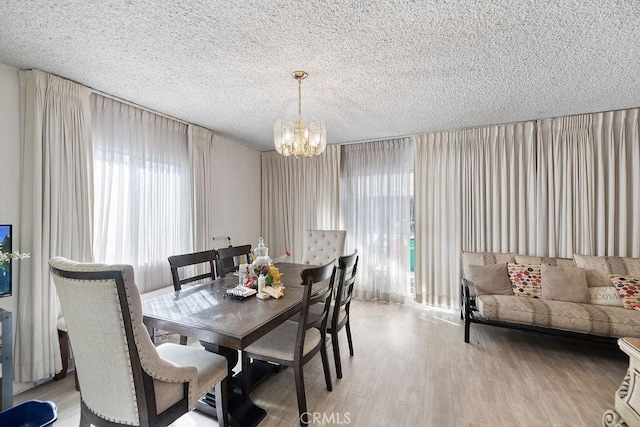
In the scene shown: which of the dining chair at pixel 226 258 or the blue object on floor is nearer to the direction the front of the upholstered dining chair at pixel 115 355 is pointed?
the dining chair

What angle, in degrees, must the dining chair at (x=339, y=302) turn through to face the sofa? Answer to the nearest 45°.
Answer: approximately 135° to its right

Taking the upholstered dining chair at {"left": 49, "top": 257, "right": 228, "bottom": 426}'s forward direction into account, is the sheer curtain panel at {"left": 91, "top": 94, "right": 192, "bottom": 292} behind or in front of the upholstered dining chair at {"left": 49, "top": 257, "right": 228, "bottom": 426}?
in front

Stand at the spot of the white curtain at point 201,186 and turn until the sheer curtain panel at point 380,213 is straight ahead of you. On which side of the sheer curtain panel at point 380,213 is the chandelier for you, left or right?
right

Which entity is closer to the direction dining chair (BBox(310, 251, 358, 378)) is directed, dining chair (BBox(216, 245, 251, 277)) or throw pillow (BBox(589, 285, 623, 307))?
the dining chair

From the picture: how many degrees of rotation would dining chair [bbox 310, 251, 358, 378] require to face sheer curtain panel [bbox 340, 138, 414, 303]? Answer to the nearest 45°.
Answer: approximately 45° to its right

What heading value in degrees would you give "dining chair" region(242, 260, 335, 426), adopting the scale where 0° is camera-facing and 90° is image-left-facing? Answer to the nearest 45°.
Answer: approximately 135°

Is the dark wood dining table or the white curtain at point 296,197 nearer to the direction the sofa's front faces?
the dark wood dining table

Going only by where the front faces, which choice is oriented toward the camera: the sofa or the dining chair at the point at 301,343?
the sofa

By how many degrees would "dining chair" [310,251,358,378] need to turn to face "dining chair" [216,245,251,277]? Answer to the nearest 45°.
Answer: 0° — it already faces it

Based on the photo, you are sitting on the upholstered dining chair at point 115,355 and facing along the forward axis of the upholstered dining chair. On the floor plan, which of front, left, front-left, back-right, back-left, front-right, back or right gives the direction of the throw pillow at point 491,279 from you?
front-right

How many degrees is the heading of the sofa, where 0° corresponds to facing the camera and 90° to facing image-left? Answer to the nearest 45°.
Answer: approximately 0°

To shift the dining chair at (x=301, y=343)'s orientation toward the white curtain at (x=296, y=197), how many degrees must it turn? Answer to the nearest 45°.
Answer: approximately 45° to its right

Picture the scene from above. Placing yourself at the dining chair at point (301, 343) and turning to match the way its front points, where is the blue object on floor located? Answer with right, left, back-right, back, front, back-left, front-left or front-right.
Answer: front-left

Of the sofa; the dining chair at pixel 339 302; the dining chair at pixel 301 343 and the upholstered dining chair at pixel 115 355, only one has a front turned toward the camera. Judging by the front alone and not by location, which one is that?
the sofa

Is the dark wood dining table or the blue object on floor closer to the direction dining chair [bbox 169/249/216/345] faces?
the dark wood dining table

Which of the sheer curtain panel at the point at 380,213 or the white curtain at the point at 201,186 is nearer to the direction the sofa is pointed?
the white curtain
